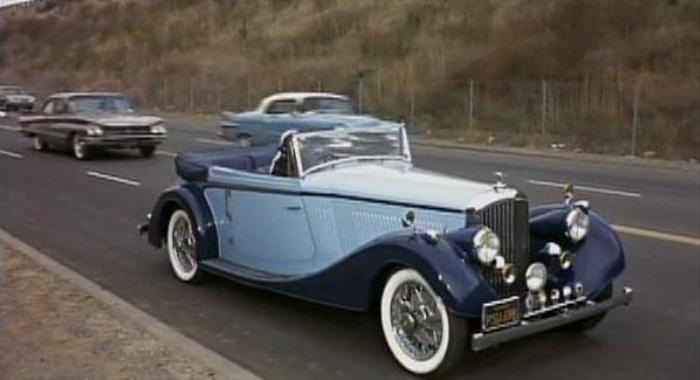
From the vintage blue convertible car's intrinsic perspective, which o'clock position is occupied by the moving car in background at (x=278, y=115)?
The moving car in background is roughly at 7 o'clock from the vintage blue convertible car.

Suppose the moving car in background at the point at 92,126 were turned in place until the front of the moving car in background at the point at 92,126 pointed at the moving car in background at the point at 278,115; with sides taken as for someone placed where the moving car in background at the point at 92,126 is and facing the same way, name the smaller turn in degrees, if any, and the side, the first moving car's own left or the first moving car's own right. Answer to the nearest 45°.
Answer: approximately 45° to the first moving car's own left

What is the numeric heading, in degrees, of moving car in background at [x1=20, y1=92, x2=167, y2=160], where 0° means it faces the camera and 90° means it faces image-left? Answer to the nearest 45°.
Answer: approximately 315°

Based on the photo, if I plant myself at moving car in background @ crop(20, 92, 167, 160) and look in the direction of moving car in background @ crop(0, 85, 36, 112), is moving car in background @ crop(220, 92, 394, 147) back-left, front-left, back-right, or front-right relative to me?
back-right

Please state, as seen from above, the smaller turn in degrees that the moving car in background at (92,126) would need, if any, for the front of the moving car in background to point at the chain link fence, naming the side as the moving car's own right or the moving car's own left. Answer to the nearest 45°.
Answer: approximately 45° to the moving car's own left

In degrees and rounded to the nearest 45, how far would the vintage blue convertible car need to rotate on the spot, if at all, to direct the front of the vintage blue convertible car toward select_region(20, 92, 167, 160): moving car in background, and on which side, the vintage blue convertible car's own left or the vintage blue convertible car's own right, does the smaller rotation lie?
approximately 180°

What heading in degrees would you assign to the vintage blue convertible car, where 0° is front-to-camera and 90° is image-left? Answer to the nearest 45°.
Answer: approximately 315°

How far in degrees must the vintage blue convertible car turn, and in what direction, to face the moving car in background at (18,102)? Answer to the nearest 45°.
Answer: approximately 180°
